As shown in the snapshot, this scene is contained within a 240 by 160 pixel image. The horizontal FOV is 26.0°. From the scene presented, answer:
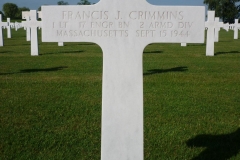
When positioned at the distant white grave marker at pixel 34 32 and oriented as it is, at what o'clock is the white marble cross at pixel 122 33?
The white marble cross is roughly at 12 o'clock from the distant white grave marker.

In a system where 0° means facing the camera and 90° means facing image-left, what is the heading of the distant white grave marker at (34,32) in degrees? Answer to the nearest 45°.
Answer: approximately 0°
